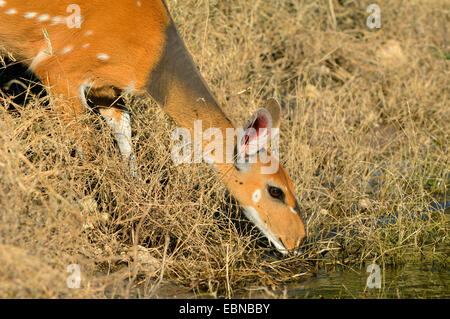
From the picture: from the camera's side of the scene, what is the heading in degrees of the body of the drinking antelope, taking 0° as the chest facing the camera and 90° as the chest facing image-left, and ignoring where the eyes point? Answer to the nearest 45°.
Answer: approximately 270°
